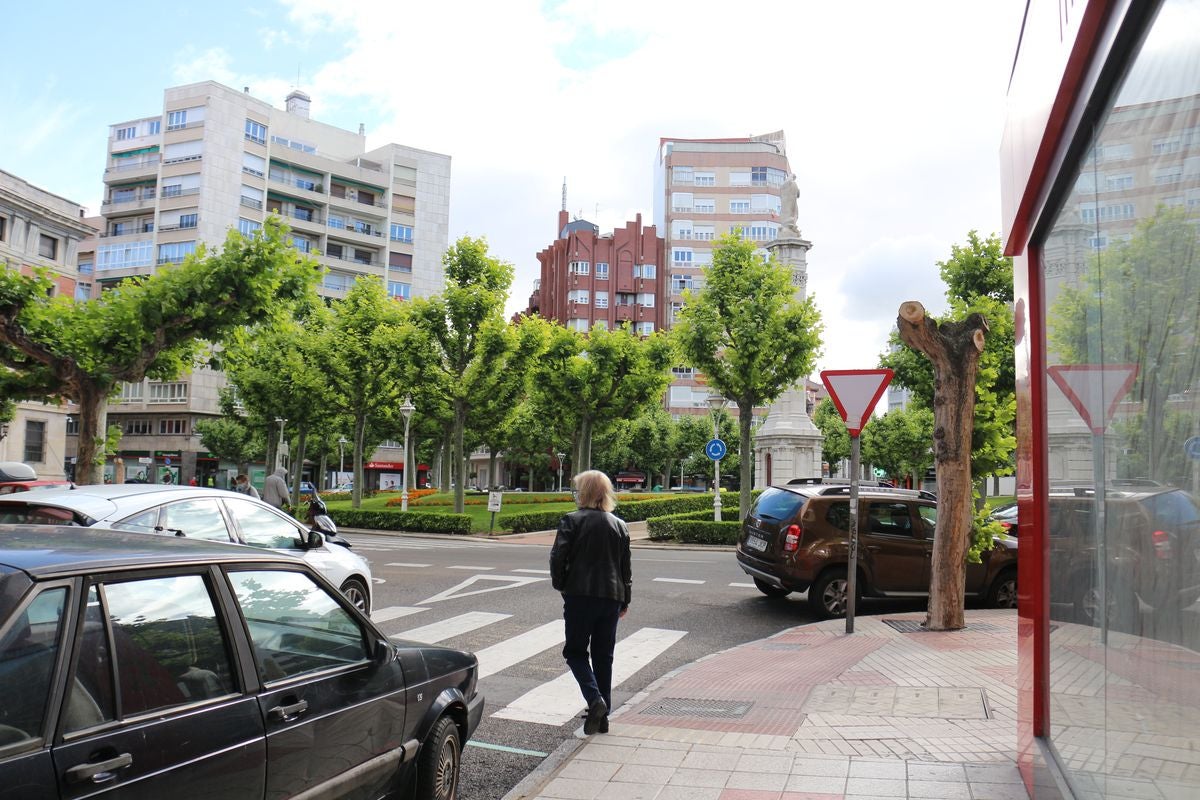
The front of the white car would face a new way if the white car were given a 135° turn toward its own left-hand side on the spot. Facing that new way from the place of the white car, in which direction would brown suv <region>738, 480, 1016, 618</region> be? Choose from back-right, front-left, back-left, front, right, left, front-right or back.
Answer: back

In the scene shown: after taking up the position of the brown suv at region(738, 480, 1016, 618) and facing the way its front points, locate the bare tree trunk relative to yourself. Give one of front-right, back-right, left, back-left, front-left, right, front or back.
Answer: right

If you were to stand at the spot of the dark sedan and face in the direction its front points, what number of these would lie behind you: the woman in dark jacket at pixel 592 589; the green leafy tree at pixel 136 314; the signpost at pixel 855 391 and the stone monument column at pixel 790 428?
0

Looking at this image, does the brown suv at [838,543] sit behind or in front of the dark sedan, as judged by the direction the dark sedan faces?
in front

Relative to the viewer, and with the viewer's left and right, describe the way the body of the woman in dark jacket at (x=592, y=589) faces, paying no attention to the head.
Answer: facing away from the viewer

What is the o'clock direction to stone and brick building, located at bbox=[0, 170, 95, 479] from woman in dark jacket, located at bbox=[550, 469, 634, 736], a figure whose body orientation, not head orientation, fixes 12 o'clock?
The stone and brick building is roughly at 11 o'clock from the woman in dark jacket.

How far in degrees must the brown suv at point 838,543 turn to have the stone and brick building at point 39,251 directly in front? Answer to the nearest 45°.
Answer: approximately 90° to its left

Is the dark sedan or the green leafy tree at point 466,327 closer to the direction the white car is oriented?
the green leafy tree

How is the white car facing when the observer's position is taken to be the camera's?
facing away from the viewer and to the right of the viewer

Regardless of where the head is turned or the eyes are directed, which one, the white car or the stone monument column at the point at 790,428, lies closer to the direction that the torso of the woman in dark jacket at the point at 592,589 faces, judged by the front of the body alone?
the stone monument column

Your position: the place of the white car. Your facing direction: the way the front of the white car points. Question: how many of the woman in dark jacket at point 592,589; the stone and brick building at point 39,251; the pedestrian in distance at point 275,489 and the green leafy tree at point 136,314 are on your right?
1

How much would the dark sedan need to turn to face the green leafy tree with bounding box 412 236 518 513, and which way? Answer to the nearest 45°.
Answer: approximately 45° to its left

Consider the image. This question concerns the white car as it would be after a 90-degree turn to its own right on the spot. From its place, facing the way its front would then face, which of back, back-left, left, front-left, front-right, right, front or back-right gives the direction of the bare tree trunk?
front-left

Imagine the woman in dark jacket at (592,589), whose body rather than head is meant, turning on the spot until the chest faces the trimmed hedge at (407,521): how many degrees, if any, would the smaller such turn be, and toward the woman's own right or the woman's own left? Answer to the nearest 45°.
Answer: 0° — they already face it

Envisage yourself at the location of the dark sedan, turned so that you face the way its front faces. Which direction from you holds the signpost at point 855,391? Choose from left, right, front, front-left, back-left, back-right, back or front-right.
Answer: front

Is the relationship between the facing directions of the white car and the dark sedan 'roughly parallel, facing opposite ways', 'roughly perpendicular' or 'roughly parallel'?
roughly parallel
